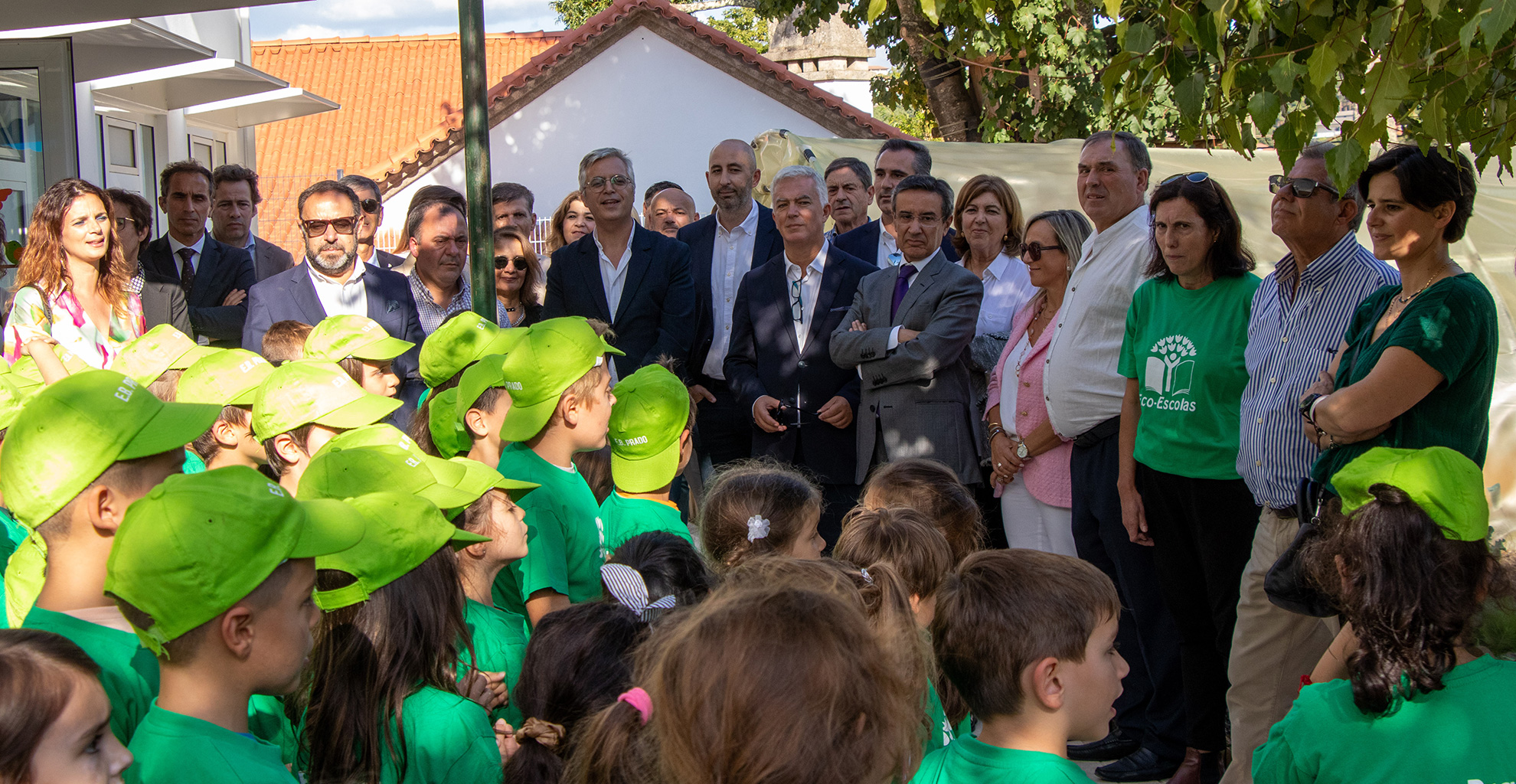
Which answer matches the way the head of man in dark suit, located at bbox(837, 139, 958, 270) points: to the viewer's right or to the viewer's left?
to the viewer's left

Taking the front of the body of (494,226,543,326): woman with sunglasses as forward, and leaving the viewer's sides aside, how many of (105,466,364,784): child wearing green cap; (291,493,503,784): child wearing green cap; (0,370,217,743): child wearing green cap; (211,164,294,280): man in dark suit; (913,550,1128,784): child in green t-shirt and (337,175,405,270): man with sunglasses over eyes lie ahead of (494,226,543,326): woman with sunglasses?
4

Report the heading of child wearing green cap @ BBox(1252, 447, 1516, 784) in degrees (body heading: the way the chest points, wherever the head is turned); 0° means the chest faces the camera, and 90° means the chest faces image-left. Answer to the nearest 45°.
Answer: approximately 180°

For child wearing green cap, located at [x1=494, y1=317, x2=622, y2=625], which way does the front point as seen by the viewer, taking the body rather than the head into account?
to the viewer's right

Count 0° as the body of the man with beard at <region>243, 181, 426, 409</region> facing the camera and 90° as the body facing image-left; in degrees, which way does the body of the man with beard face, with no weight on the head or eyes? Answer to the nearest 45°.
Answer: approximately 0°

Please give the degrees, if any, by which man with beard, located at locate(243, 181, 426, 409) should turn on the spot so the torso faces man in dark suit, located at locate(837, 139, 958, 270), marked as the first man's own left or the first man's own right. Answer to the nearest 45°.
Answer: approximately 90° to the first man's own left

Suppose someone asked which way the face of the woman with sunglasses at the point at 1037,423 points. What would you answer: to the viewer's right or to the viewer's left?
to the viewer's left

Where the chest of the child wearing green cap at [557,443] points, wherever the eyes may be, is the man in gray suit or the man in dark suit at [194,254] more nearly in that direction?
the man in gray suit

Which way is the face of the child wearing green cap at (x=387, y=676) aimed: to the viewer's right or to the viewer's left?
to the viewer's right

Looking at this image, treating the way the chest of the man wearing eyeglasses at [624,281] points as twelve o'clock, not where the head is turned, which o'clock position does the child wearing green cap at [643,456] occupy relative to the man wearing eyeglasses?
The child wearing green cap is roughly at 12 o'clock from the man wearing eyeglasses.
